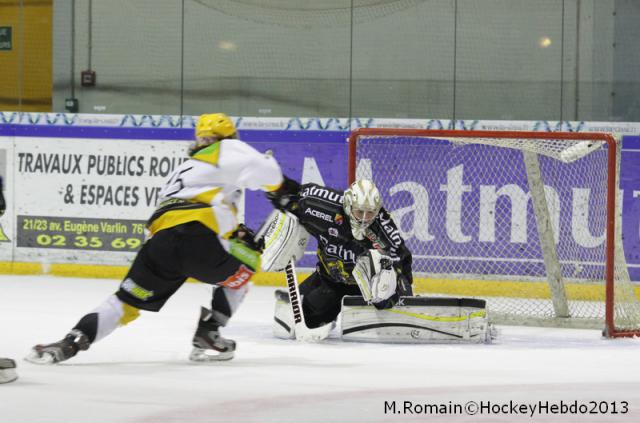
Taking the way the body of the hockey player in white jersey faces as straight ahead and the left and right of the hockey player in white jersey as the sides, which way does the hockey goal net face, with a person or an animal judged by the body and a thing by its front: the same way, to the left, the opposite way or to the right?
the opposite way

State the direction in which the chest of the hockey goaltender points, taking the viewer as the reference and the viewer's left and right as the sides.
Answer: facing the viewer

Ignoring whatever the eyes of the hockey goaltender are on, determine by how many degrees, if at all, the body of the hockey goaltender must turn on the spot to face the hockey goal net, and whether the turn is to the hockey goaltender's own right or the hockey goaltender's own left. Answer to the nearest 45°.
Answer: approximately 180°

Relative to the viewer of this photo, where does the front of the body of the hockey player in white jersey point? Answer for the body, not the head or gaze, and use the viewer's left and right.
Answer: facing away from the viewer and to the right of the viewer

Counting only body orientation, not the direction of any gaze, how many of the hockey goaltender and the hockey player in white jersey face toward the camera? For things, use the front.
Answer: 1

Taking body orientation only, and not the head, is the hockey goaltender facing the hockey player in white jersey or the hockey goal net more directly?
the hockey player in white jersey

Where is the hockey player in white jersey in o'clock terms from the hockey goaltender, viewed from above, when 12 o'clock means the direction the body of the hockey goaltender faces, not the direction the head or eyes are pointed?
The hockey player in white jersey is roughly at 1 o'clock from the hockey goaltender.

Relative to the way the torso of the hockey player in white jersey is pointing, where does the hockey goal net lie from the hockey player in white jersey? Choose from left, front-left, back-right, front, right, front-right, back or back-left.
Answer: front

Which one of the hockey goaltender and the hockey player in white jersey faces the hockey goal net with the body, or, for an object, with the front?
the hockey player in white jersey

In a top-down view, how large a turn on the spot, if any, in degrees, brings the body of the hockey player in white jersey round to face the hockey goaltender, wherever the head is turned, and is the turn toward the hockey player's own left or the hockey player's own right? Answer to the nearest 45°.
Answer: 0° — they already face them

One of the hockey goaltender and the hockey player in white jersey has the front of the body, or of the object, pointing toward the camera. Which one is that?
the hockey goaltender

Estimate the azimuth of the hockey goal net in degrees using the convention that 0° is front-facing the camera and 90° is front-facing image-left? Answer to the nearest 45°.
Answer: approximately 45°
